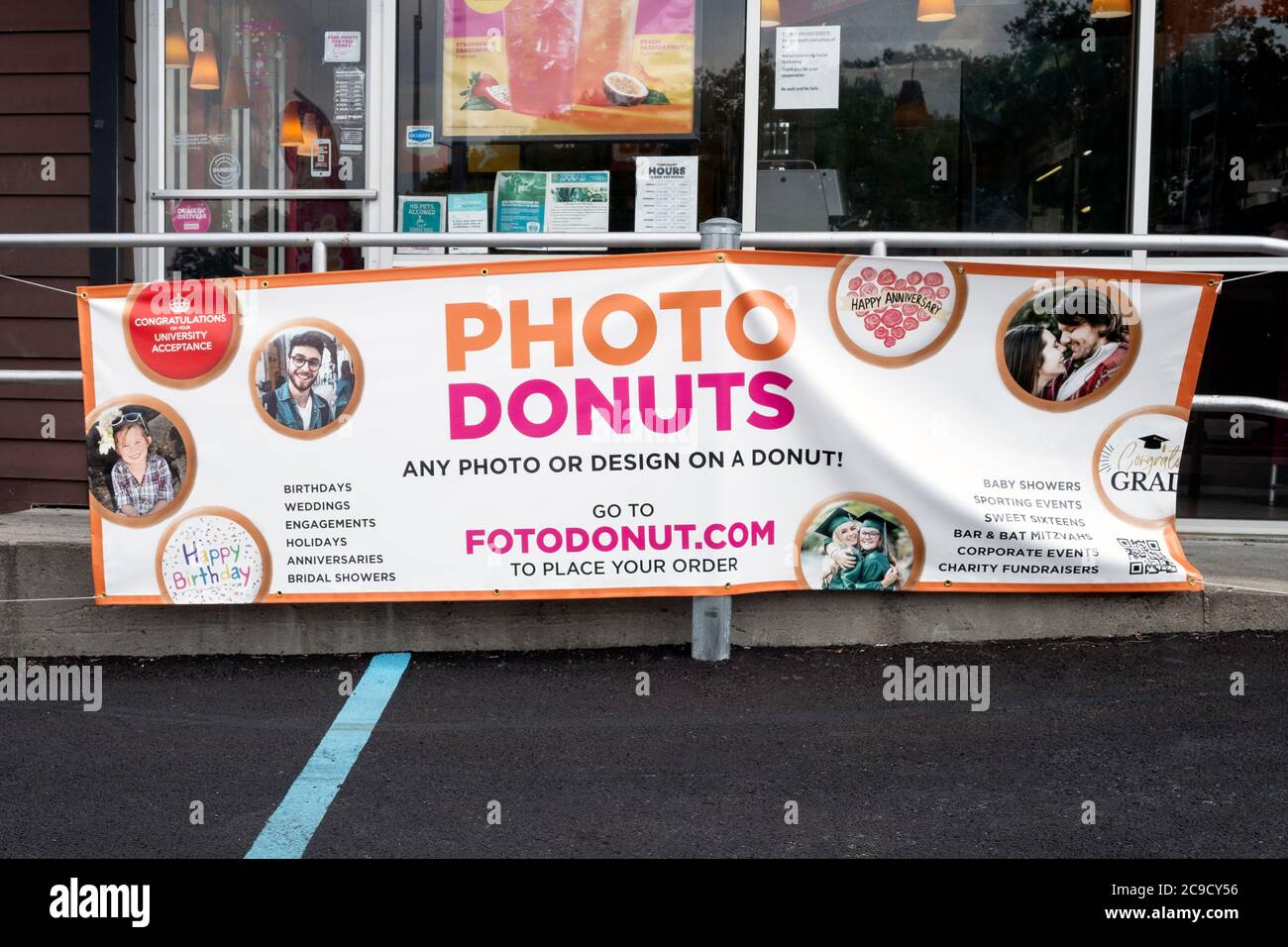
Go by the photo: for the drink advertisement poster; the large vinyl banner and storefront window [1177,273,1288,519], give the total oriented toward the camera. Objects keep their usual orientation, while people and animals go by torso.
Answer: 3

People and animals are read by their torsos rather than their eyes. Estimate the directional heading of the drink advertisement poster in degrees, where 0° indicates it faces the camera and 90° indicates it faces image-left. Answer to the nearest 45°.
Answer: approximately 0°

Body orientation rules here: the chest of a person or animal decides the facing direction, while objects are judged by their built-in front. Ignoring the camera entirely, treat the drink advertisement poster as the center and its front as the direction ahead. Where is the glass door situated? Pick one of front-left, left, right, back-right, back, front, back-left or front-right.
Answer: right

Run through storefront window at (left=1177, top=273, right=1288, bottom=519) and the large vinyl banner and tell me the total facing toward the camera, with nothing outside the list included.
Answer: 2

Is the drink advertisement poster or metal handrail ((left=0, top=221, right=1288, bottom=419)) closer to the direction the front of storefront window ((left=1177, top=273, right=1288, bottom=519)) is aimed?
the metal handrail

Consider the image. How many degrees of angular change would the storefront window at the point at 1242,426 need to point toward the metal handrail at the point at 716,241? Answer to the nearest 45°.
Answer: approximately 45° to its right

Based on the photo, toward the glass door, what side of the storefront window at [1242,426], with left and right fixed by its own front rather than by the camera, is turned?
right

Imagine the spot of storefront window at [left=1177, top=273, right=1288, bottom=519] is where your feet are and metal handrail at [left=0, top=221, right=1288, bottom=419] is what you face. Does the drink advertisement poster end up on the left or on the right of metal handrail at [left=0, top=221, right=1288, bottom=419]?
right

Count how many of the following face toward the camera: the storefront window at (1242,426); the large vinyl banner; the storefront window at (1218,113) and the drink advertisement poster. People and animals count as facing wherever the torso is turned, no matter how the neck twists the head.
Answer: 4

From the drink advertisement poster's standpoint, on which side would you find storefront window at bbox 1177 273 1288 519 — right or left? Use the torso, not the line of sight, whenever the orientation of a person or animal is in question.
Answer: on its left

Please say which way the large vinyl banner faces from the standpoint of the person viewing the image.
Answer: facing the viewer

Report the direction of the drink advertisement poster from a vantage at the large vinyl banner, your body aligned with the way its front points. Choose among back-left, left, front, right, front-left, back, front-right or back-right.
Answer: back
